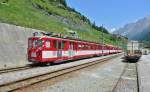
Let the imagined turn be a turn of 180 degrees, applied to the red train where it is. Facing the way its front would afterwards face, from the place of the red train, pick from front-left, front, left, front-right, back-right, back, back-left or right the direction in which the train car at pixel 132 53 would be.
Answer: front

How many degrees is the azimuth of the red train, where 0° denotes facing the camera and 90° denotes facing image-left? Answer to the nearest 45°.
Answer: approximately 45°
